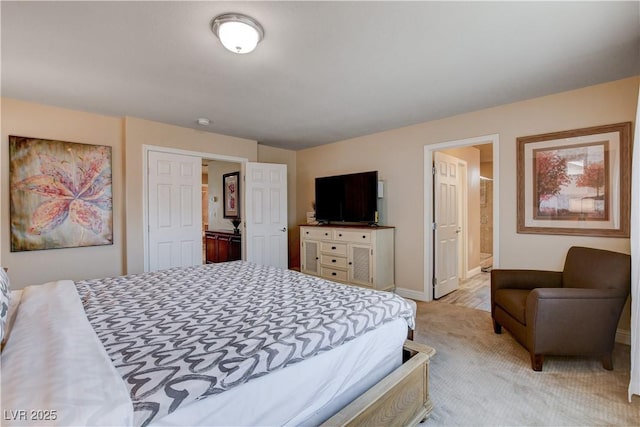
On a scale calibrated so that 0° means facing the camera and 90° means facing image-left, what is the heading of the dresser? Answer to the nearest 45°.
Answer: approximately 45°

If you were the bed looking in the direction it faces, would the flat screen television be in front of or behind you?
in front

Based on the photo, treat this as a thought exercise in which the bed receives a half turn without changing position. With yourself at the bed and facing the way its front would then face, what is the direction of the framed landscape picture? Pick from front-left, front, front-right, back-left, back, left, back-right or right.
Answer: back-left

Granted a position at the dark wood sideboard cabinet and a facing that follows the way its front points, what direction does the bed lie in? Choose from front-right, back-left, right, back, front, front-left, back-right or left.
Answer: front-left

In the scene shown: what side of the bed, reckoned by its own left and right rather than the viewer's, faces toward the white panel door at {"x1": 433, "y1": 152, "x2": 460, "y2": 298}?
front

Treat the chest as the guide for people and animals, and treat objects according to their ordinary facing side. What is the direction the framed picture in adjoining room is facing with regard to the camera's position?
facing the viewer and to the left of the viewer

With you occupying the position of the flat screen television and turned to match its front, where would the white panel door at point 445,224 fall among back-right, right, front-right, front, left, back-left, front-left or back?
back-left

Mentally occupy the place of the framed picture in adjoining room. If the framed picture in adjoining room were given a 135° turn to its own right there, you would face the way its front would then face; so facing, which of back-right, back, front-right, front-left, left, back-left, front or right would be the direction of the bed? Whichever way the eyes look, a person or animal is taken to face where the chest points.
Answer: back

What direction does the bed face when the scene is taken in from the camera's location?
facing away from the viewer and to the right of the viewer

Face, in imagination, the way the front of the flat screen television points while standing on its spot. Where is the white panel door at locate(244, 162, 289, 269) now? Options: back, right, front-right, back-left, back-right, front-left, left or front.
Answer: front-right

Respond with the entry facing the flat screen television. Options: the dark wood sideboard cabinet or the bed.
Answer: the bed

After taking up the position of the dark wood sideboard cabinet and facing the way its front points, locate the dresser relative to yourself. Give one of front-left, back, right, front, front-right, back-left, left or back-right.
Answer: left

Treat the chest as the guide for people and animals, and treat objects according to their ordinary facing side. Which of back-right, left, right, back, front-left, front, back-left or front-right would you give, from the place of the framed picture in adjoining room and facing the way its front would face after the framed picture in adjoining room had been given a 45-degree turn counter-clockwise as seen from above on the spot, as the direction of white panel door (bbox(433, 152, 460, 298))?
front-left

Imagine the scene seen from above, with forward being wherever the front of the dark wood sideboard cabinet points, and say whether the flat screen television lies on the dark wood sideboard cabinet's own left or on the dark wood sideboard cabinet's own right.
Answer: on the dark wood sideboard cabinet's own left

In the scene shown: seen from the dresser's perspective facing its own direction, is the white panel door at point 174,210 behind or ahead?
ahead
